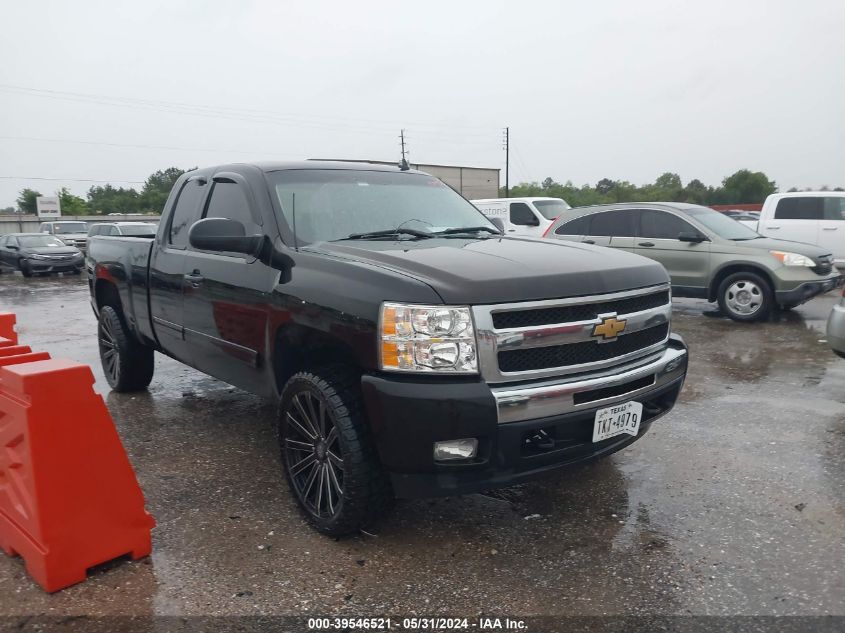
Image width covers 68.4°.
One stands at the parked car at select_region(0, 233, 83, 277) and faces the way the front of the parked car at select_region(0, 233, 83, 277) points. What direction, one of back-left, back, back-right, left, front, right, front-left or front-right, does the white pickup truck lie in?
front

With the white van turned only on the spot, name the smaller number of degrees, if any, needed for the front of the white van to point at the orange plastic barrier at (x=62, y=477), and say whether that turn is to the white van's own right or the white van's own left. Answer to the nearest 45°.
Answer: approximately 45° to the white van's own right

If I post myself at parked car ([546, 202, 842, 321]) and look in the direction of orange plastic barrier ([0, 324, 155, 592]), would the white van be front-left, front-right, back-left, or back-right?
back-right

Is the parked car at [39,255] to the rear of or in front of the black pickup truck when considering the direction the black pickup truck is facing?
to the rear

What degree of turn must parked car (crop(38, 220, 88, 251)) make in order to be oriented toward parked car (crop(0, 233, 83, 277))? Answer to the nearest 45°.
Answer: approximately 45° to its right

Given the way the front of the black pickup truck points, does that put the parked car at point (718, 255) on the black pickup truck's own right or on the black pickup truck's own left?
on the black pickup truck's own left

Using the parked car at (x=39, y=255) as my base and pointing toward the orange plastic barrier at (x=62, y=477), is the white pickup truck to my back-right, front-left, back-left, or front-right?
front-left

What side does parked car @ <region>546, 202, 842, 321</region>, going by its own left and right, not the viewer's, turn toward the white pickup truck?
left

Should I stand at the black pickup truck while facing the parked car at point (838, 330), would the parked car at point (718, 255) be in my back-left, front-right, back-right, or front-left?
front-left

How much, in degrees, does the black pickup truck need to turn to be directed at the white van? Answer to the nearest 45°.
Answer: approximately 135° to its left

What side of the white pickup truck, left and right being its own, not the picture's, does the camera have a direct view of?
right

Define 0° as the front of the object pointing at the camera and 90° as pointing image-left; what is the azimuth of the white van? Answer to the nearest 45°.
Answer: approximately 315°

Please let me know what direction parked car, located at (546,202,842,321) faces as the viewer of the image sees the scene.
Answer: facing the viewer and to the right of the viewer

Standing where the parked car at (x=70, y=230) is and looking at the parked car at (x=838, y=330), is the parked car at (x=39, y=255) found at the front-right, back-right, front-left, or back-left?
front-right

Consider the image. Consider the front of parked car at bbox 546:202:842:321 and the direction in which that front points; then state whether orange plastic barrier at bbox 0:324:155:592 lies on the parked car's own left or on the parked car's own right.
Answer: on the parked car's own right

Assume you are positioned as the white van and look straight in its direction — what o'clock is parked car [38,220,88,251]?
The parked car is roughly at 5 o'clock from the white van.

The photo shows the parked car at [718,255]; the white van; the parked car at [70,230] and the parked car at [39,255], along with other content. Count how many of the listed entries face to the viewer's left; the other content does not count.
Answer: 0
